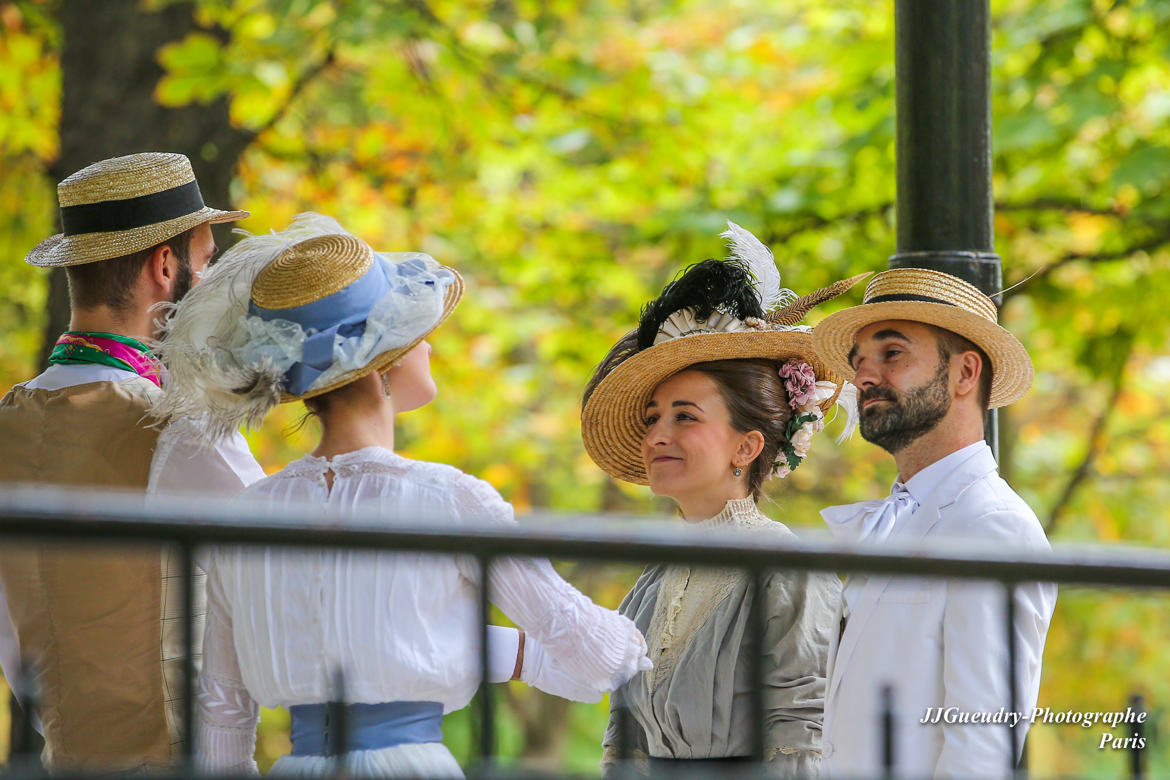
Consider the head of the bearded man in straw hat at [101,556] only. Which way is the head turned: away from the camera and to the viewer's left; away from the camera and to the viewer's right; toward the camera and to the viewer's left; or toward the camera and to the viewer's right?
away from the camera and to the viewer's right

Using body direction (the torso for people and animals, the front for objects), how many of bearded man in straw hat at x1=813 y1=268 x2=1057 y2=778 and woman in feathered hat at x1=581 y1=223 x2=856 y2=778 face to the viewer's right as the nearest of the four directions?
0

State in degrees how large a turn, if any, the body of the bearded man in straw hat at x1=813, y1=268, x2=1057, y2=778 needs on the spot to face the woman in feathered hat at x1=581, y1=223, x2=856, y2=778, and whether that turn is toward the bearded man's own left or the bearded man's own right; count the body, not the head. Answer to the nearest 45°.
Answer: approximately 90° to the bearded man's own right

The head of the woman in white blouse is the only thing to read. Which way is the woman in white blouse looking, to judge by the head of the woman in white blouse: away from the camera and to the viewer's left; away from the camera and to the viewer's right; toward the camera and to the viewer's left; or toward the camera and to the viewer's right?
away from the camera and to the viewer's right

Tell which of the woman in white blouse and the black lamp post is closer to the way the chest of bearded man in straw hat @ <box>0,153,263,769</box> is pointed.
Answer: the black lamp post

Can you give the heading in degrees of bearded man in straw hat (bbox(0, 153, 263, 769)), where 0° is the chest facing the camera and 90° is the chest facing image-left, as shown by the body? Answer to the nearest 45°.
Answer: approximately 225°

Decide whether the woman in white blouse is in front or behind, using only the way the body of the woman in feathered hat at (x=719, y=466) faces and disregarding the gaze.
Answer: in front

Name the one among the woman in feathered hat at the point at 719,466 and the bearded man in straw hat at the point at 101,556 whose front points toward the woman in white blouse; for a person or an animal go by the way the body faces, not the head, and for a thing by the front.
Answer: the woman in feathered hat

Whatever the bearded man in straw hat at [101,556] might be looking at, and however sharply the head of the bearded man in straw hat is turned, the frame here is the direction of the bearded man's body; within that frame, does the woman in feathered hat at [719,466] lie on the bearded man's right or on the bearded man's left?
on the bearded man's right
